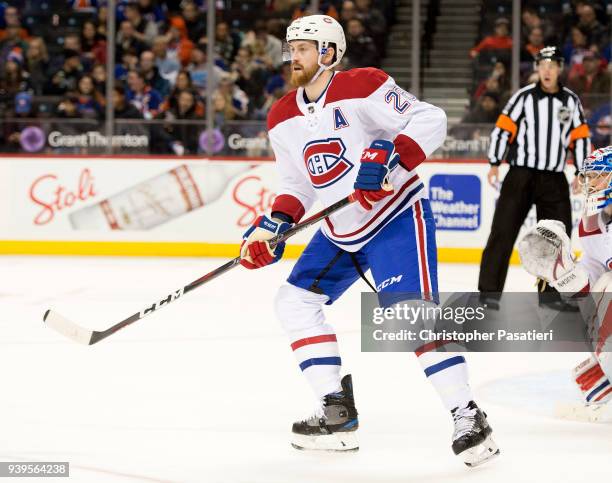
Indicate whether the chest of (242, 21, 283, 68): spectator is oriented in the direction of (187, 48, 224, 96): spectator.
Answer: no

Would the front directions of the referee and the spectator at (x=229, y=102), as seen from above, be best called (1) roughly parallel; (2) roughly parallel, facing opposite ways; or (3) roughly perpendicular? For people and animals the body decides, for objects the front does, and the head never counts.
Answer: roughly parallel

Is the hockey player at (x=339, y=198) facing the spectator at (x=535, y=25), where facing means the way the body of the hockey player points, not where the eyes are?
no

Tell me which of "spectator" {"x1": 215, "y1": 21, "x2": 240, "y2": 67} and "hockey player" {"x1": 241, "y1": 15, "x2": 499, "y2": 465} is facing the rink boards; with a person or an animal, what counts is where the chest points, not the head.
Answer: the spectator

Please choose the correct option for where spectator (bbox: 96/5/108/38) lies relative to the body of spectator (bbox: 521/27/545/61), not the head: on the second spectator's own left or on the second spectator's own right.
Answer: on the second spectator's own right

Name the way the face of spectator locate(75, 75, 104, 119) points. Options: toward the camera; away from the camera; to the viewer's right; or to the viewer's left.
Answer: toward the camera

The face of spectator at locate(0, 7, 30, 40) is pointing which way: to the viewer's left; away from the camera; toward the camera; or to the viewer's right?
toward the camera

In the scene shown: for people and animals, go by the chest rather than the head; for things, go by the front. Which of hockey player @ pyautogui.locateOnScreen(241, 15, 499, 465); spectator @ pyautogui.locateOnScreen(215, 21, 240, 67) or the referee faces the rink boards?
the spectator

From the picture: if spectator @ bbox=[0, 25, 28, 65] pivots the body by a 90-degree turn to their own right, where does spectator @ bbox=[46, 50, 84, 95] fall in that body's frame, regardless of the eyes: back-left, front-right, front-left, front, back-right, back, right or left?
back-left

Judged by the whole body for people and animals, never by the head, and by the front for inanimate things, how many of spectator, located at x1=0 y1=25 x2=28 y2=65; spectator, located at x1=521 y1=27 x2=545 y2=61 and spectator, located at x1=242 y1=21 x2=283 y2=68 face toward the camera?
3

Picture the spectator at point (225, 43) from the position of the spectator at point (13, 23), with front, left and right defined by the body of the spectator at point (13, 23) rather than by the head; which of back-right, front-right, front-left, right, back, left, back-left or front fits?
front-left

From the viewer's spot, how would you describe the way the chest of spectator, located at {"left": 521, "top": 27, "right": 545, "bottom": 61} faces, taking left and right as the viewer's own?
facing the viewer

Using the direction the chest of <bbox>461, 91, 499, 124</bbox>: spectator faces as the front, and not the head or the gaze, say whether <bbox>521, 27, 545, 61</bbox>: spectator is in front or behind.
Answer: behind

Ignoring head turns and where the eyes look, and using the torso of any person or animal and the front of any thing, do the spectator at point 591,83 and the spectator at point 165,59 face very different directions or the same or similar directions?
same or similar directions

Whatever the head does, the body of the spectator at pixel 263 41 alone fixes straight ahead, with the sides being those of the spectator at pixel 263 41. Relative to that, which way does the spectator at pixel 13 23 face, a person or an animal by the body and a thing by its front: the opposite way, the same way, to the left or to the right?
the same way
